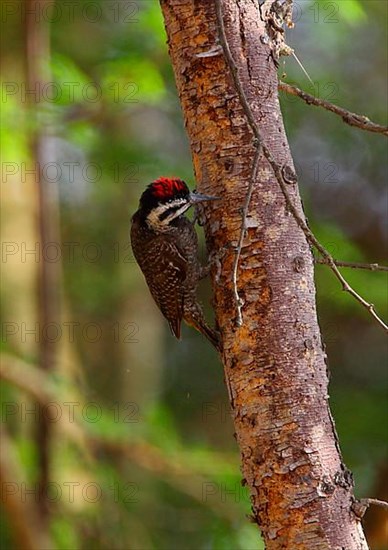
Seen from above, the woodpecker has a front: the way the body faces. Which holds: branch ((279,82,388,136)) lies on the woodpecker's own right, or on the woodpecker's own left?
on the woodpecker's own right

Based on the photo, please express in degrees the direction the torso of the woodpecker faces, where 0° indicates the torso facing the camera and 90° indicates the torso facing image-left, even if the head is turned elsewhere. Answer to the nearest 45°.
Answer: approximately 270°
